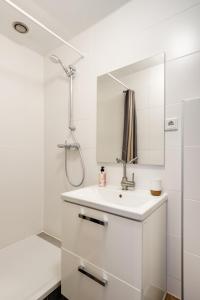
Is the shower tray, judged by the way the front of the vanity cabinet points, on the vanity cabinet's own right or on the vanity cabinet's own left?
on the vanity cabinet's own right

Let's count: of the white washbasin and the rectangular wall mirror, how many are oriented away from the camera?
0

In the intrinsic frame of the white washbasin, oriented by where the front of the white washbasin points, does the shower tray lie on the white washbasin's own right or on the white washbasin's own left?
on the white washbasin's own right

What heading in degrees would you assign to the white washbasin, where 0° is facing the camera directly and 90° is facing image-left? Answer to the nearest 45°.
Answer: approximately 45°
